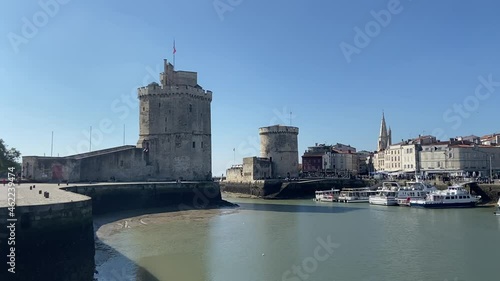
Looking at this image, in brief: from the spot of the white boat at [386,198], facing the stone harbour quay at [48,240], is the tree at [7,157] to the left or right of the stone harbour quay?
right

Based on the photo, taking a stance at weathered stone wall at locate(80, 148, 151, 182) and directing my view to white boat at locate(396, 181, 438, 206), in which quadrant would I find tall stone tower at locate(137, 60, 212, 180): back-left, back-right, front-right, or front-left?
front-left

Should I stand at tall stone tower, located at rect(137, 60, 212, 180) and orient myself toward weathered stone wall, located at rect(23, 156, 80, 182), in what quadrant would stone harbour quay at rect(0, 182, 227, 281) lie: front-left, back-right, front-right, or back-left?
front-left

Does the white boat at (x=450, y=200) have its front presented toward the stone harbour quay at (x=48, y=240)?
no
